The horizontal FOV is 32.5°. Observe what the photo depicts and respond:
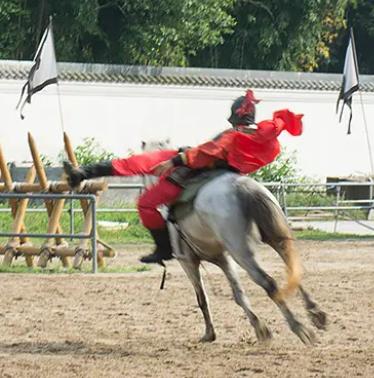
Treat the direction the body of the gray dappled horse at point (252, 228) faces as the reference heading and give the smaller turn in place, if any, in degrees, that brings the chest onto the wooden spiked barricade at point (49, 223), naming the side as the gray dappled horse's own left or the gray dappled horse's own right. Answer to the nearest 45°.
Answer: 0° — it already faces it

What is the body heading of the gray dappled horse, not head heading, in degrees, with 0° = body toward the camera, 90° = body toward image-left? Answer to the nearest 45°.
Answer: approximately 135°

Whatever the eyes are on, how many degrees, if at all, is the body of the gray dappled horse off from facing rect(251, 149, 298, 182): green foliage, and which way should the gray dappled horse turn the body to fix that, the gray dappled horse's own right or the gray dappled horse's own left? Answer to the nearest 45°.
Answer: approximately 45° to the gray dappled horse's own right

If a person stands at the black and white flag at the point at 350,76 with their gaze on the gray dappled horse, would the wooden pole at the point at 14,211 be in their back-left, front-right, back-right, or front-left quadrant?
front-right

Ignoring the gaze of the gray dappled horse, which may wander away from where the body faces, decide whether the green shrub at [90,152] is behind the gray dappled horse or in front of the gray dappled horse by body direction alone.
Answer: in front

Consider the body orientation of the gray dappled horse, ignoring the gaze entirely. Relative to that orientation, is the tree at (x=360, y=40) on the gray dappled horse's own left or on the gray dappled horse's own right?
on the gray dappled horse's own right

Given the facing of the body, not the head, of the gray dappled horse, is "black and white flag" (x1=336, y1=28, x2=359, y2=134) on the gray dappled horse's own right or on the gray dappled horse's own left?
on the gray dappled horse's own right

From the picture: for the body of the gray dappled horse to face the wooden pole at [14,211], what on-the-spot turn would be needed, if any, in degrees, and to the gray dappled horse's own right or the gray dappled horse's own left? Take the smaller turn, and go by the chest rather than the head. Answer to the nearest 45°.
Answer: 0° — it already faces it
